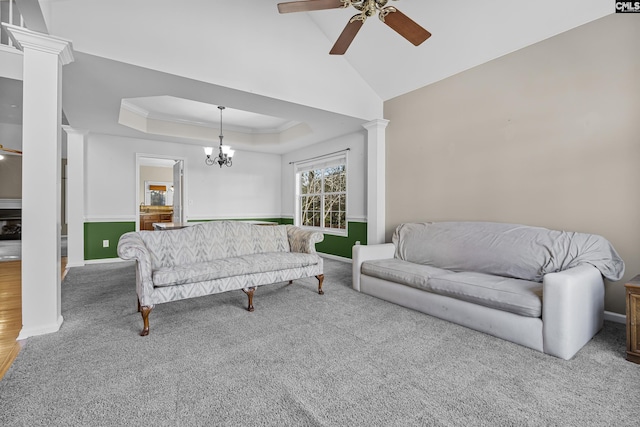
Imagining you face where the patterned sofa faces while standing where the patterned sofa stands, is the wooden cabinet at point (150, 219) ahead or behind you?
behind

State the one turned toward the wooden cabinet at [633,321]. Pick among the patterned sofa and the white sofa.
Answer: the patterned sofa

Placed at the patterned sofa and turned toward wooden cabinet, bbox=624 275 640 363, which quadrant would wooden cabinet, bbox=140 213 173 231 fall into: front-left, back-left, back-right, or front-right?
back-left

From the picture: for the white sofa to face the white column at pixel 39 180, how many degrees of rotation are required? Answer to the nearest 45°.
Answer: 0° — it already faces it

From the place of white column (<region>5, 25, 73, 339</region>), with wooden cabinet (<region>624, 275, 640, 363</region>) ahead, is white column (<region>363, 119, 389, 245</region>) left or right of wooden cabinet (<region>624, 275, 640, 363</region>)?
left

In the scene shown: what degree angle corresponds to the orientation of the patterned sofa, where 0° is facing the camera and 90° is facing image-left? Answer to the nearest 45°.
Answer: approximately 315°

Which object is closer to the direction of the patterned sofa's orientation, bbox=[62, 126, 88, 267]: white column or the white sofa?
the white sofa

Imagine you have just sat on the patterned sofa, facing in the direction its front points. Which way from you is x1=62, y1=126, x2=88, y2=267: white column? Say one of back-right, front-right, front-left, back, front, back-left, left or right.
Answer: back

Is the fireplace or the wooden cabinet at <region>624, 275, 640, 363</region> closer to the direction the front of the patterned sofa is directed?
the wooden cabinet

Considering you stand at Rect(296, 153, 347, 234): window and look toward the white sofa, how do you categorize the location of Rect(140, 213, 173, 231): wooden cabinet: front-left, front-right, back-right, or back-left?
back-right
